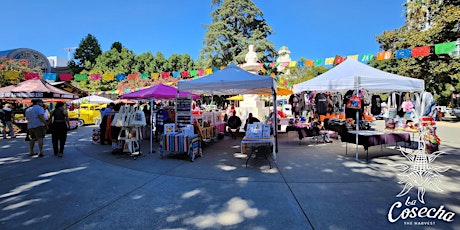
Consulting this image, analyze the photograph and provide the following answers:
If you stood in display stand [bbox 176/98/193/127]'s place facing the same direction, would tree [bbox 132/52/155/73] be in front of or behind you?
behind

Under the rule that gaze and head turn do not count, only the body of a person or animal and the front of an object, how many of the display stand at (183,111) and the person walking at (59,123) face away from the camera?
1

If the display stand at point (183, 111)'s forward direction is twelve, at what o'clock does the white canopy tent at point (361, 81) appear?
The white canopy tent is roughly at 10 o'clock from the display stand.

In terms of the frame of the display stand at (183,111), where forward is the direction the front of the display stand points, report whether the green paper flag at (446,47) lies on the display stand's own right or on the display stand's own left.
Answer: on the display stand's own left

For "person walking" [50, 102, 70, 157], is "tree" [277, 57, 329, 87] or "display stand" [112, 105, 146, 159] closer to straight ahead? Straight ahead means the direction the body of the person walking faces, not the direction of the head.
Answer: the tree

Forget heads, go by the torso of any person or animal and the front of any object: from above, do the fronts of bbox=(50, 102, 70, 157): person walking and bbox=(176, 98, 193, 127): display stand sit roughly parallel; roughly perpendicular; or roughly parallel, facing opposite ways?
roughly parallel, facing opposite ways

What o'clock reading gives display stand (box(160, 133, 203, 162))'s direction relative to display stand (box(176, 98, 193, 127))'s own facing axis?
display stand (box(160, 133, 203, 162)) is roughly at 12 o'clock from display stand (box(176, 98, 193, 127)).

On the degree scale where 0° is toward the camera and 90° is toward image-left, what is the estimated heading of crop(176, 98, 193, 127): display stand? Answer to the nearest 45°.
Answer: approximately 0°

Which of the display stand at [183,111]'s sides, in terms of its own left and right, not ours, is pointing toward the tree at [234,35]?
back

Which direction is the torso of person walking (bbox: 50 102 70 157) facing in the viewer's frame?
away from the camera
